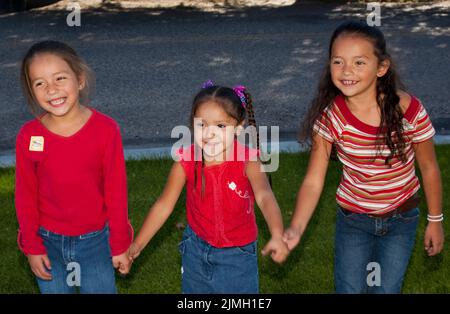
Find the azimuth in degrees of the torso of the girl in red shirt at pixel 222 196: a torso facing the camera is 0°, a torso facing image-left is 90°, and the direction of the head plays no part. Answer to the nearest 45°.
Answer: approximately 0°

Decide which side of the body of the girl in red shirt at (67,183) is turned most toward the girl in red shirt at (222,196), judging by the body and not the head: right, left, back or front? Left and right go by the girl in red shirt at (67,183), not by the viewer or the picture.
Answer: left

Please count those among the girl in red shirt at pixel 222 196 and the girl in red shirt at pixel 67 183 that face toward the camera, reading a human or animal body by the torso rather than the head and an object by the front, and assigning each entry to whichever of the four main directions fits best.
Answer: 2

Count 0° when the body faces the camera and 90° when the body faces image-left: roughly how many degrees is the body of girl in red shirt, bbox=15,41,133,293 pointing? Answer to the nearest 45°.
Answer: approximately 0°

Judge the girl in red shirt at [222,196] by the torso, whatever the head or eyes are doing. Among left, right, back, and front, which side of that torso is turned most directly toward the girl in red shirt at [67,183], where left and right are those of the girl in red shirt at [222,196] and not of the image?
right
